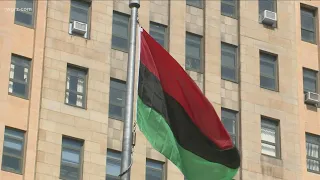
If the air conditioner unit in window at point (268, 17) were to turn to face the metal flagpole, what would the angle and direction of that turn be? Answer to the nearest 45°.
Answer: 0° — it already faces it

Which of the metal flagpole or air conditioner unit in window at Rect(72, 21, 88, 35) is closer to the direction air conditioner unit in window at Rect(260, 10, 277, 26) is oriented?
the metal flagpole

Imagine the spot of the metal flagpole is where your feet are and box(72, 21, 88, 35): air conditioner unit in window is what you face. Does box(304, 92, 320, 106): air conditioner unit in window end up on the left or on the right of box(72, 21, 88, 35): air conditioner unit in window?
right

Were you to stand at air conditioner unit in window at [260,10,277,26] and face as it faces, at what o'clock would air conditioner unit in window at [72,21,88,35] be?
air conditioner unit in window at [72,21,88,35] is roughly at 2 o'clock from air conditioner unit in window at [260,10,277,26].

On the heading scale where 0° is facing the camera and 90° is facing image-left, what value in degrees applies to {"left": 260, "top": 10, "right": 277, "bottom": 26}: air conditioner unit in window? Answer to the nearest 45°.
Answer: approximately 0°

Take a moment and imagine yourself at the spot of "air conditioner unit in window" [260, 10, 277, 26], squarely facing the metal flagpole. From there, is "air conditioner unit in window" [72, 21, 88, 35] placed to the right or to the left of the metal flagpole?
right
